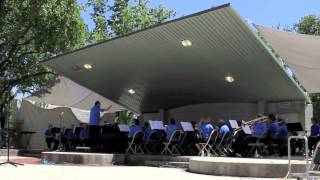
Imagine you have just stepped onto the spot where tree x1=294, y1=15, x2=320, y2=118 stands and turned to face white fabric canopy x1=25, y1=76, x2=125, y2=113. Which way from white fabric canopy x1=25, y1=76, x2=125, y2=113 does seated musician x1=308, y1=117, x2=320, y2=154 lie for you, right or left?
left

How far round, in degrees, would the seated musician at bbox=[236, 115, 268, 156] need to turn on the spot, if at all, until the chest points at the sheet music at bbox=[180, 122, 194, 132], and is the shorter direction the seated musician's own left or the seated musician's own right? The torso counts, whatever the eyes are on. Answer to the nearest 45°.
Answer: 0° — they already face it

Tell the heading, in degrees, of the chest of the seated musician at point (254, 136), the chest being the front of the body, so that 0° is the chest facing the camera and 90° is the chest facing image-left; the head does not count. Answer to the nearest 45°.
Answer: approximately 90°

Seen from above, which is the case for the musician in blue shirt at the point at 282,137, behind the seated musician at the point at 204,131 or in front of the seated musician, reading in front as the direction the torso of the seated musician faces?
behind

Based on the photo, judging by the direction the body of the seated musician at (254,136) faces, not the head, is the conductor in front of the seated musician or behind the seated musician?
in front

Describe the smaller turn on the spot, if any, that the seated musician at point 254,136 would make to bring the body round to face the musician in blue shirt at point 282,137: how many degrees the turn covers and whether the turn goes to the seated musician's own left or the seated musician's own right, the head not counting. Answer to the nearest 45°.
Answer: approximately 180°

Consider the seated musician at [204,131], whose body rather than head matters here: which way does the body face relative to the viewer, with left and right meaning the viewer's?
facing to the left of the viewer

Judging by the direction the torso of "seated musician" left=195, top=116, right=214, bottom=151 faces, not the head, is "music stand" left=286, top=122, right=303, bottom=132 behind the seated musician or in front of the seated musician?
behind

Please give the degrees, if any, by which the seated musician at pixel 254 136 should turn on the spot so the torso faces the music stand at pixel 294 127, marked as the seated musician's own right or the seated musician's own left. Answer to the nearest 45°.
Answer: approximately 135° to the seated musician's own right

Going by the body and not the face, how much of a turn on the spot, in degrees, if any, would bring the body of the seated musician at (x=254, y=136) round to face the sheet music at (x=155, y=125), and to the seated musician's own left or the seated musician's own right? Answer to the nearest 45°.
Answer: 0° — they already face it

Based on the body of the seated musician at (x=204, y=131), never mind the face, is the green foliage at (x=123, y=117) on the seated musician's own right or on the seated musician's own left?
on the seated musician's own right

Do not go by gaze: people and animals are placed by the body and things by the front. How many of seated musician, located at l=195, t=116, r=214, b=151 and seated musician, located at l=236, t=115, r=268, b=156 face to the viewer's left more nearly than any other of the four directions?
2

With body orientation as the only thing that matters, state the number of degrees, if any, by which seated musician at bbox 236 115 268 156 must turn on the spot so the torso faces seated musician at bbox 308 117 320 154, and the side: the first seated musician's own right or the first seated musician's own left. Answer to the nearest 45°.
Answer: approximately 135° to the first seated musician's own right
